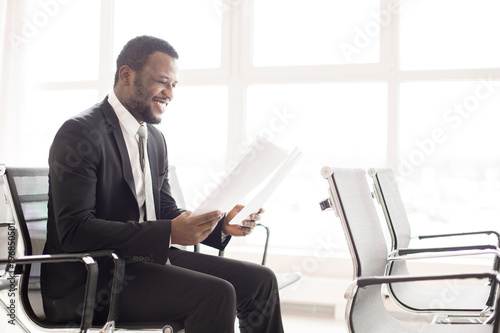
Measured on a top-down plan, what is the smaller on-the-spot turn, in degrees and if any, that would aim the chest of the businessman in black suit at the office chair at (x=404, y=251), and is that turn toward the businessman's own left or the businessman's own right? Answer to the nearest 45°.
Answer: approximately 45° to the businessman's own left

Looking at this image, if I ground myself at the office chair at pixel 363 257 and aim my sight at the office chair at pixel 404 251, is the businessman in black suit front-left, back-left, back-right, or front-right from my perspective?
back-left

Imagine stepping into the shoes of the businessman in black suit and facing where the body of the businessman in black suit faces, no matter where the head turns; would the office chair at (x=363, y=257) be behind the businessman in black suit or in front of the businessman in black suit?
in front
